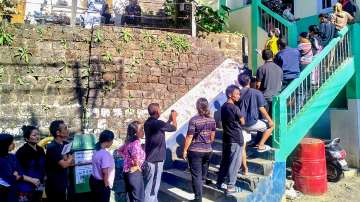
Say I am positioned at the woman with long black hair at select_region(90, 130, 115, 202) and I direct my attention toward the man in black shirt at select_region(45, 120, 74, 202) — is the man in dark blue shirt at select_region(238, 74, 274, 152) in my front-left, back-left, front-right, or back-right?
back-right

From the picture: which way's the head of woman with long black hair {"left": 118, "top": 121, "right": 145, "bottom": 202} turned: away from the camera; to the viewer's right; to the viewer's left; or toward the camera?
to the viewer's right

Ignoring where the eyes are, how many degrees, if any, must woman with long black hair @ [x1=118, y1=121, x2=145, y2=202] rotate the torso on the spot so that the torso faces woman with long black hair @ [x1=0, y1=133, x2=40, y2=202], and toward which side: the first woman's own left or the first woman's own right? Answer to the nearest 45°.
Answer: approximately 180°

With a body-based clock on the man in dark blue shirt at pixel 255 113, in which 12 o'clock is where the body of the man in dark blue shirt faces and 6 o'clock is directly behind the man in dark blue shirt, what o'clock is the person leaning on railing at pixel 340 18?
The person leaning on railing is roughly at 12 o'clock from the man in dark blue shirt.

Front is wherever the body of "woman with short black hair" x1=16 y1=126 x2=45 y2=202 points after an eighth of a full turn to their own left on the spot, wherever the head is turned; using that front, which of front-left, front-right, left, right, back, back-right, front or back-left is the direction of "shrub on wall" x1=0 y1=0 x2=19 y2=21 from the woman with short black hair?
left

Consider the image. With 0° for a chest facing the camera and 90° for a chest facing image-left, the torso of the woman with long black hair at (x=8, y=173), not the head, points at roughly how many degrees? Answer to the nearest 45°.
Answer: approximately 270°

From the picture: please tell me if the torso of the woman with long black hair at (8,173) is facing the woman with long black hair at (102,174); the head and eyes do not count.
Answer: yes

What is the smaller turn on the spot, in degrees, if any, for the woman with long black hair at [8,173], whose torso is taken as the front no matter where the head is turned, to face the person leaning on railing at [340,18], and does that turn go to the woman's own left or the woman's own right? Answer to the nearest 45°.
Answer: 0° — they already face them

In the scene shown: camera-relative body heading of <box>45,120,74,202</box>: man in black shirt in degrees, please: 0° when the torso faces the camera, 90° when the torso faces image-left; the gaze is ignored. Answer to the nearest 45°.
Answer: approximately 270°

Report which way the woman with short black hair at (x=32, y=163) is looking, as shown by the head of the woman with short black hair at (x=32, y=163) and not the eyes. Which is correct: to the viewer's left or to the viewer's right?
to the viewer's right

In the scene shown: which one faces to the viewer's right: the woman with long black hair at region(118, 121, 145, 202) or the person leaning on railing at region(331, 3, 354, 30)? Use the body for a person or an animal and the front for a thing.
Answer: the woman with long black hair
